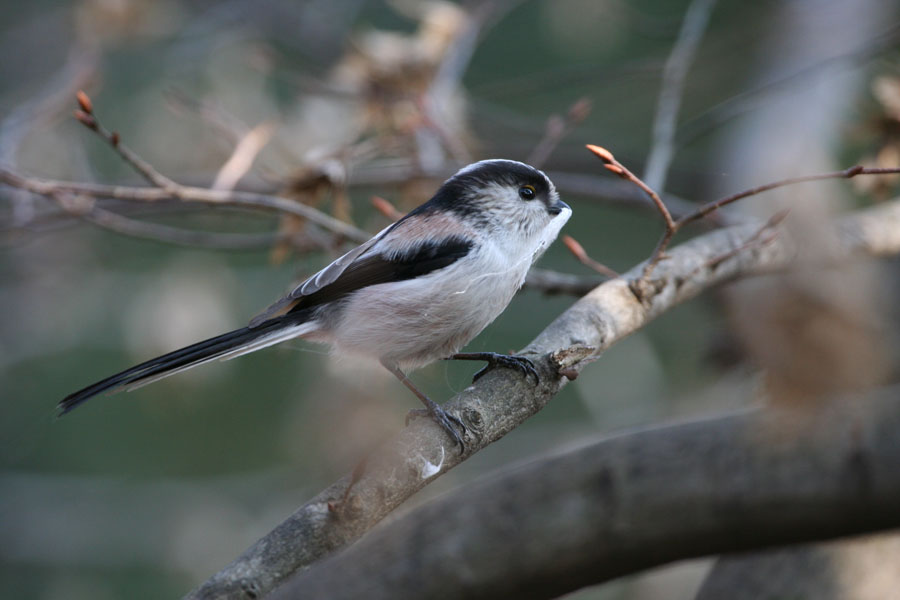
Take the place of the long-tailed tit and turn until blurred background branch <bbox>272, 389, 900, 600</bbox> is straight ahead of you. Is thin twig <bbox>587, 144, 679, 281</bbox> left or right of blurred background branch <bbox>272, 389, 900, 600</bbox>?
left

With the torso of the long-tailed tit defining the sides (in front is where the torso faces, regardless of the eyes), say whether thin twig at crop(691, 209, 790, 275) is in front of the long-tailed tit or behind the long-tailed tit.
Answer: in front

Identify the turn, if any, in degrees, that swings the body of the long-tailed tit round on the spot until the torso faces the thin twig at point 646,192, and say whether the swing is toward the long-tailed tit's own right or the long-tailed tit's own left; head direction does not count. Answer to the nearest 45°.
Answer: approximately 45° to the long-tailed tit's own right

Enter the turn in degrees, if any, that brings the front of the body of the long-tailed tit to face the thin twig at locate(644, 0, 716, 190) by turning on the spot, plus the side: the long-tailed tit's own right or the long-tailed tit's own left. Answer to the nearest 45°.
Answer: approximately 45° to the long-tailed tit's own left

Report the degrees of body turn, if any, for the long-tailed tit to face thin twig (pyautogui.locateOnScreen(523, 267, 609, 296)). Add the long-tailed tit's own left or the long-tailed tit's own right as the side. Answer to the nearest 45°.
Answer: approximately 45° to the long-tailed tit's own left

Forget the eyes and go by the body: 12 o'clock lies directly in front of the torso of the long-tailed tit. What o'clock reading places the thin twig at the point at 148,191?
The thin twig is roughly at 7 o'clock from the long-tailed tit.

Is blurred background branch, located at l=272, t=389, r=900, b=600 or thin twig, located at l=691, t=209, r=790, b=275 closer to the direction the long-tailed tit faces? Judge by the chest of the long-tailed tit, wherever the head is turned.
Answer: the thin twig

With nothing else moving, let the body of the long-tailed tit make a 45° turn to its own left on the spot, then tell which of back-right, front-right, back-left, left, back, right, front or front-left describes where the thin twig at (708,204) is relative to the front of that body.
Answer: right

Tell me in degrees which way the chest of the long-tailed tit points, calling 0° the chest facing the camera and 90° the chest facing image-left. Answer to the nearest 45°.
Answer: approximately 270°
